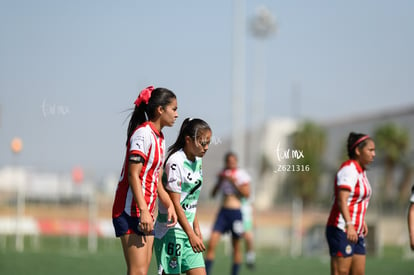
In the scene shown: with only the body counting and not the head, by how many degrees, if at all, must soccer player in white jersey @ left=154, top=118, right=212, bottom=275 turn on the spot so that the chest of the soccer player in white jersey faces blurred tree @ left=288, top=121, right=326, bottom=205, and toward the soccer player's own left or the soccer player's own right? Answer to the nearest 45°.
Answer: approximately 135° to the soccer player's own left

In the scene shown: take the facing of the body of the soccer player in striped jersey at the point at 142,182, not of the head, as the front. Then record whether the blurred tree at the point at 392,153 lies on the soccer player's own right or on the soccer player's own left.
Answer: on the soccer player's own left

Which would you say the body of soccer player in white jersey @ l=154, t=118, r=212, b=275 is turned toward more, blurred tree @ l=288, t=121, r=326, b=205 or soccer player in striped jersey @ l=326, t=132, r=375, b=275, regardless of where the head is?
the soccer player in striped jersey

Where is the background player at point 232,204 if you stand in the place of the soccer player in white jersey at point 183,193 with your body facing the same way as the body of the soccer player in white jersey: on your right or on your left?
on your left

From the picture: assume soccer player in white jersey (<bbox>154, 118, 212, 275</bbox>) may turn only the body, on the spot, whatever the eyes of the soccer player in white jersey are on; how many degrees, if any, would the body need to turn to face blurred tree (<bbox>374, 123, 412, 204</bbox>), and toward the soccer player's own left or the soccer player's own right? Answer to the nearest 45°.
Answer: approximately 135° to the soccer player's own left

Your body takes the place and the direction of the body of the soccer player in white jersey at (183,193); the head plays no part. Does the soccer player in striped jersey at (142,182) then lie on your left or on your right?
on your right

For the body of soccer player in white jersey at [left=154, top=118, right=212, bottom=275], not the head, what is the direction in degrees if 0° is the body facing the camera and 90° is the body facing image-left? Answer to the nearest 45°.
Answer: approximately 315°

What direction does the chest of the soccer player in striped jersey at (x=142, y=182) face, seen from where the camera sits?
to the viewer's right
